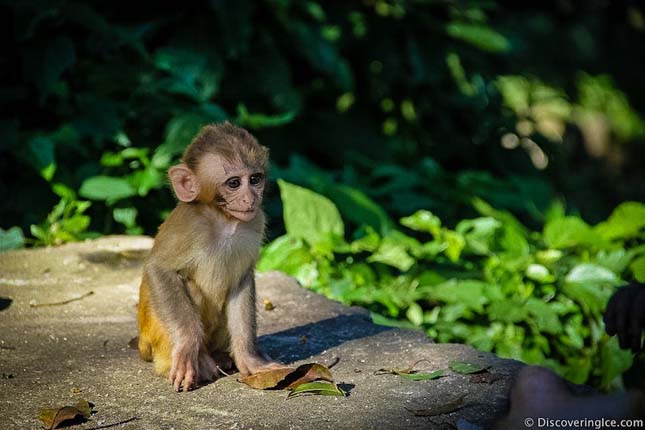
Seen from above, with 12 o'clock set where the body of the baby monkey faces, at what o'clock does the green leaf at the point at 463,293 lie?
The green leaf is roughly at 9 o'clock from the baby monkey.

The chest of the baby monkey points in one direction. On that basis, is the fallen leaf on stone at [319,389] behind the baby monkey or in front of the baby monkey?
in front

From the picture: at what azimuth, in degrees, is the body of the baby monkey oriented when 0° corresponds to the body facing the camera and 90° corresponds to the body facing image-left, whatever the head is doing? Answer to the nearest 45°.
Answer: approximately 315°

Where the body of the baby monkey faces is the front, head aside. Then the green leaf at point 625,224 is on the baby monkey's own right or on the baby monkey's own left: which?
on the baby monkey's own left

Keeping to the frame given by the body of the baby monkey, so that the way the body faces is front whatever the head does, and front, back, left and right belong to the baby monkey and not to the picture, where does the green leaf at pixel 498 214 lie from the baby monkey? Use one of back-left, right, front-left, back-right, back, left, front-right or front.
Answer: left

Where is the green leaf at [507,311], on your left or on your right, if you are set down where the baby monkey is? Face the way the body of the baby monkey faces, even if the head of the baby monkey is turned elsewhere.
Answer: on your left

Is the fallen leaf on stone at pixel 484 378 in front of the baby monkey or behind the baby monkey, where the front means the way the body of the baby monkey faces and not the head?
in front

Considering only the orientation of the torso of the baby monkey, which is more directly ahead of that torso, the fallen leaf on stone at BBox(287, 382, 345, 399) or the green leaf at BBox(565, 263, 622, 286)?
the fallen leaf on stone

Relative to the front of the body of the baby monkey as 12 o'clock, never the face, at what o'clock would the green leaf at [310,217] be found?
The green leaf is roughly at 8 o'clock from the baby monkey.

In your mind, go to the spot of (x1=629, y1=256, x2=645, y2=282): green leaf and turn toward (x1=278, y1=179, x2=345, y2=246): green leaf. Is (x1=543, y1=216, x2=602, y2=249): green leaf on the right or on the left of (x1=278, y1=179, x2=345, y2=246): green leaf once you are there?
right
